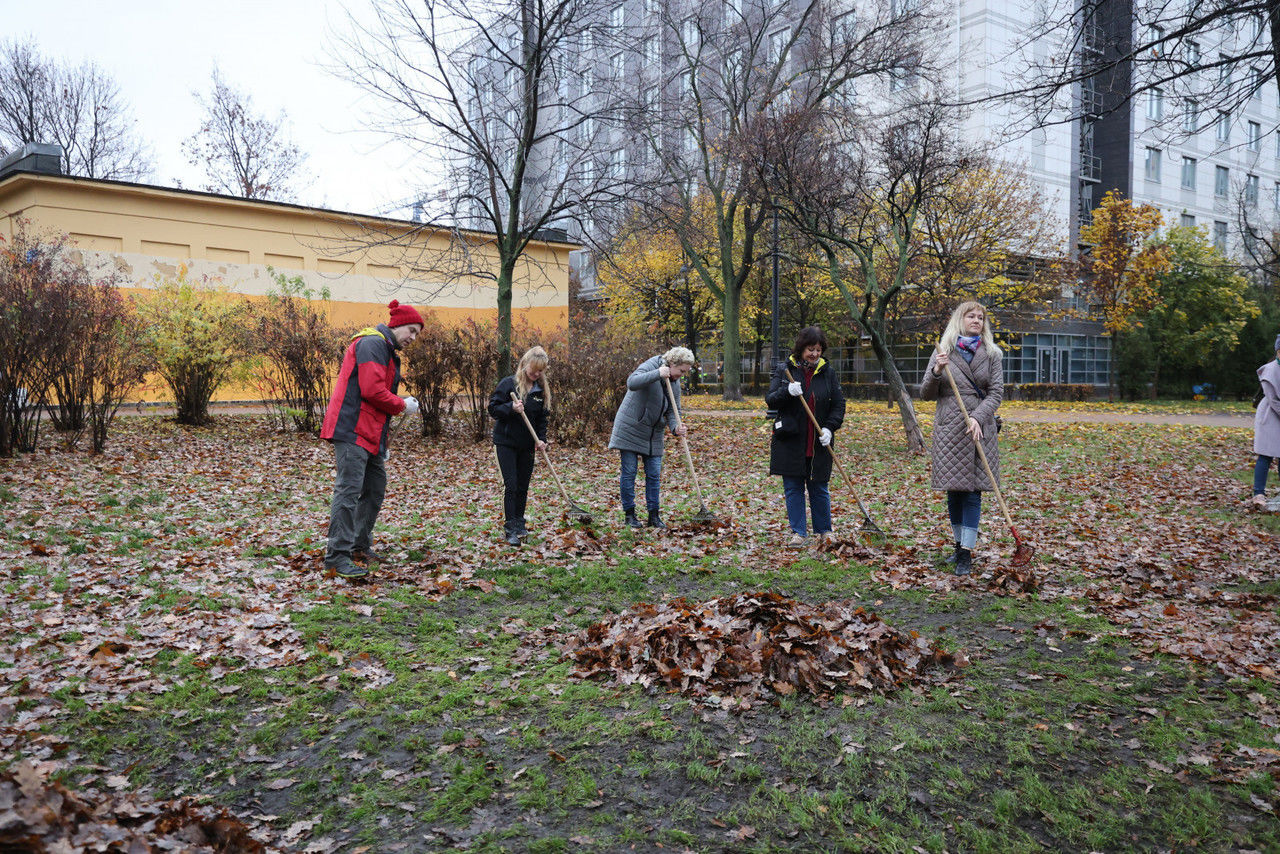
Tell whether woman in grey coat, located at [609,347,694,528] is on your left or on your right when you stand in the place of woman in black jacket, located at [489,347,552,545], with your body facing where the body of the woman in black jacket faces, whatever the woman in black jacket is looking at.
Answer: on your left

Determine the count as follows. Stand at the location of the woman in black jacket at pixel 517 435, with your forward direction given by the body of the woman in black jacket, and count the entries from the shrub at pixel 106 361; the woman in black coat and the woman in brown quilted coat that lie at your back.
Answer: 1

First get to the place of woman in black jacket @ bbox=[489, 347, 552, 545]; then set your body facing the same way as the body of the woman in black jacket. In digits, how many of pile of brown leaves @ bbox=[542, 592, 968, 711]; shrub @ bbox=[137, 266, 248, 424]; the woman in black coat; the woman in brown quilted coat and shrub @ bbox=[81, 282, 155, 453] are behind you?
2

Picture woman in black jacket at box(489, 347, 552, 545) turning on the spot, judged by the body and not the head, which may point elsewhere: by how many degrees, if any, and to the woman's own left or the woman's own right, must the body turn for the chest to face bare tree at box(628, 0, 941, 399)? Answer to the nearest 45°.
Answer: approximately 135° to the woman's own left

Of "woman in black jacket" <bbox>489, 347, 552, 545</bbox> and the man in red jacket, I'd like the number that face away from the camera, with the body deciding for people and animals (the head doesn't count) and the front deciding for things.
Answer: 0

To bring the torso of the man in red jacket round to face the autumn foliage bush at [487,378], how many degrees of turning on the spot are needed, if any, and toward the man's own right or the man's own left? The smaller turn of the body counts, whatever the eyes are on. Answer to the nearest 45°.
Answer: approximately 90° to the man's own left

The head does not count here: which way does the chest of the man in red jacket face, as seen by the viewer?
to the viewer's right

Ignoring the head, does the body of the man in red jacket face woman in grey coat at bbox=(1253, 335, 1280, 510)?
yes

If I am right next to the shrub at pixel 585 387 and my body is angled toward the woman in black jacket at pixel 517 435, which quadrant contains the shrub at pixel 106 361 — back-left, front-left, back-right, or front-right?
front-right

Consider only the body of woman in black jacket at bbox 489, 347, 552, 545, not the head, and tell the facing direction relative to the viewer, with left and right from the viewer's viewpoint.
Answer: facing the viewer and to the right of the viewer

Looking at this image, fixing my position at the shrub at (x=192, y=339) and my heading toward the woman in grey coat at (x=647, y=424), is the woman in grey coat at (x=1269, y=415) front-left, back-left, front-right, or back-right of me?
front-left

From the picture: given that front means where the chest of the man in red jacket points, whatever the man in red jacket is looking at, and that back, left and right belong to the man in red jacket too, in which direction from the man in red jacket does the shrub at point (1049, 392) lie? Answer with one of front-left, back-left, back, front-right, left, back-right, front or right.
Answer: front-left

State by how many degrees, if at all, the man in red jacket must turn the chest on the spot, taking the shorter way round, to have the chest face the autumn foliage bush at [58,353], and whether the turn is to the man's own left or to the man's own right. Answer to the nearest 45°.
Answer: approximately 135° to the man's own left

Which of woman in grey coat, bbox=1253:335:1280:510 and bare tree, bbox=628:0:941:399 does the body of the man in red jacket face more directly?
the woman in grey coat

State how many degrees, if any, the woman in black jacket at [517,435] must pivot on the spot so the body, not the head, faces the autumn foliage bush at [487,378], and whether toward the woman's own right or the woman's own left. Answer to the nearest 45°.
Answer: approximately 135° to the woman's own left

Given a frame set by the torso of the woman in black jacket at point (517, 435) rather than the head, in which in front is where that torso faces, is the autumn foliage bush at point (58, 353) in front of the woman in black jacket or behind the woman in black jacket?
behind

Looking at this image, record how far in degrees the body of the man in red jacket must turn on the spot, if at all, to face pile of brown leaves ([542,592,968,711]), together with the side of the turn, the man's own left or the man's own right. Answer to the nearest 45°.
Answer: approximately 45° to the man's own right
